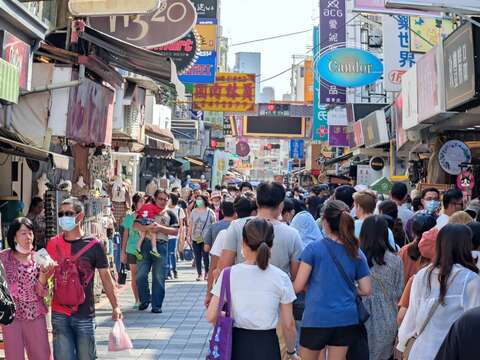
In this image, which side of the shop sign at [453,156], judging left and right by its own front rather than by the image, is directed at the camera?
front

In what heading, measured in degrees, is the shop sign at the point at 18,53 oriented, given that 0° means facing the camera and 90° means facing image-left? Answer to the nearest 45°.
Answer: approximately 315°

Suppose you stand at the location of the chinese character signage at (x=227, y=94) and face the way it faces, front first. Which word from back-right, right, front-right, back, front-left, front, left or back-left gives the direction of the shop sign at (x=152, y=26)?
front

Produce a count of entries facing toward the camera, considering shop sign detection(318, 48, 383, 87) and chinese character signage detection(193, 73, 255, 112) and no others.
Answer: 2

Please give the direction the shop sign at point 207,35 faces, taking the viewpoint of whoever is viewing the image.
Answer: facing the viewer

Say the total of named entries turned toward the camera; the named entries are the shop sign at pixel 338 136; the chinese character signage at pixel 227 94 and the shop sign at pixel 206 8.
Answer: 3

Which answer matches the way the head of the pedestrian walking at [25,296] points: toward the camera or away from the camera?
toward the camera

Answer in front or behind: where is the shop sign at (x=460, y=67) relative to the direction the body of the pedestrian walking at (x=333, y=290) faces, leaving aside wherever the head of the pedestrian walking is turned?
in front

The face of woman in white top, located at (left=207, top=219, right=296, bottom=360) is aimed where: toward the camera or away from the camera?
away from the camera

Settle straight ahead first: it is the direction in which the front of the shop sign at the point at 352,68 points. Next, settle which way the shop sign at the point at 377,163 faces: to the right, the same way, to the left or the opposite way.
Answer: the same way

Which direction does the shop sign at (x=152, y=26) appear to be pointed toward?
toward the camera

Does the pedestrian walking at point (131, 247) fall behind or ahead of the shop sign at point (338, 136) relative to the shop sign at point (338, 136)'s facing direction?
ahead

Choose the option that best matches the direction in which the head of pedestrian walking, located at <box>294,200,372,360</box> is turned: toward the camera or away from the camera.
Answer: away from the camera

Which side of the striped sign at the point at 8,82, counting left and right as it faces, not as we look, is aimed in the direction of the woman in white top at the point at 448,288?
front

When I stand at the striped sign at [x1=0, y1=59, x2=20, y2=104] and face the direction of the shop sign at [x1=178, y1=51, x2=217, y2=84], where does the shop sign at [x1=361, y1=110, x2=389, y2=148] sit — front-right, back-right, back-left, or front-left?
front-right
